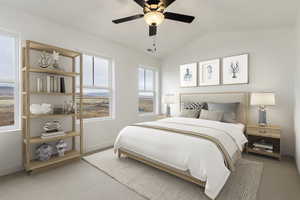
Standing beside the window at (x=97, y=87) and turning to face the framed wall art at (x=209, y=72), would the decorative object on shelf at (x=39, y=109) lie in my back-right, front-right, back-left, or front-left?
back-right

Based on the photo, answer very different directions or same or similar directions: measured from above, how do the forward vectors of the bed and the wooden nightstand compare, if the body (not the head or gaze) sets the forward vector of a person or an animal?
same or similar directions

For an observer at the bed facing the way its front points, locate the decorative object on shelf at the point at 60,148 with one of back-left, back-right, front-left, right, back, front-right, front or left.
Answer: front-right

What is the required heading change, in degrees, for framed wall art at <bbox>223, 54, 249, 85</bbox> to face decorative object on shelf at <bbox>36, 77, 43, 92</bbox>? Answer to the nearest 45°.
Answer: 0° — it already faces it

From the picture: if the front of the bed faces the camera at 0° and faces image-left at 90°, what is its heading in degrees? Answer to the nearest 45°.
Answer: approximately 45°

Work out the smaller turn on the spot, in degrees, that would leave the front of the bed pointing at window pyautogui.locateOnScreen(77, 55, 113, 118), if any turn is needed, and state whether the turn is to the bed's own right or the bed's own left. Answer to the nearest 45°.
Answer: approximately 90° to the bed's own right

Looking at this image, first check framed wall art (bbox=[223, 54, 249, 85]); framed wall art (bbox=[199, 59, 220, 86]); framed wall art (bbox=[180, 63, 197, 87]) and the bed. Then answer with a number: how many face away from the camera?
0

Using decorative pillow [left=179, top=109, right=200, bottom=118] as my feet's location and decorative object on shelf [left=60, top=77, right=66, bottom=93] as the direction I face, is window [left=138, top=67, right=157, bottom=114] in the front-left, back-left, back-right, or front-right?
front-right

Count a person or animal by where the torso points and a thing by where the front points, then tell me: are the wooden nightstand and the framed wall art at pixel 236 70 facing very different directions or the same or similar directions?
same or similar directions

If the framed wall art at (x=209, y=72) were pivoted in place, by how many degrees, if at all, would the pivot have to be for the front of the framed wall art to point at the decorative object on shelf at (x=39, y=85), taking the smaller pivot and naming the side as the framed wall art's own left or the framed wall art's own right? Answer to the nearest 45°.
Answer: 0° — it already faces it

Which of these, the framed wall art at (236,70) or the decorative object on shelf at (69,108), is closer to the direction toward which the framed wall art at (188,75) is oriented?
the decorative object on shelf

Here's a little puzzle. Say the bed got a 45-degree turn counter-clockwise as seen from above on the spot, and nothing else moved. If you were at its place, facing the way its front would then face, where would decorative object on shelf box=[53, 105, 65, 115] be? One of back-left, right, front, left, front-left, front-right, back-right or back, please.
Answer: right

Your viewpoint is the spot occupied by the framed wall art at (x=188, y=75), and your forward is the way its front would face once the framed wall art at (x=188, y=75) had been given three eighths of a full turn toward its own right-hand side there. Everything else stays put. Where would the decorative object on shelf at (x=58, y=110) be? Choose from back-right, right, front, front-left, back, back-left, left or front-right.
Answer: back-left

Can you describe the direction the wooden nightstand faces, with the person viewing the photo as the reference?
facing the viewer and to the left of the viewer

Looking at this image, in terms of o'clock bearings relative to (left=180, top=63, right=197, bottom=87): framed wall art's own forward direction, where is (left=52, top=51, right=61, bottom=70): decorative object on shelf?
The decorative object on shelf is roughly at 12 o'clock from the framed wall art.

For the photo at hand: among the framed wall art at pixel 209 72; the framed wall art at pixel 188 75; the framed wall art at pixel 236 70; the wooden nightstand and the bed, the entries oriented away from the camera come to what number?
0
